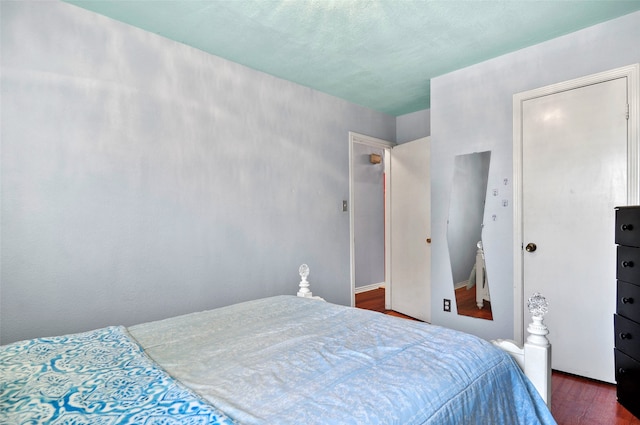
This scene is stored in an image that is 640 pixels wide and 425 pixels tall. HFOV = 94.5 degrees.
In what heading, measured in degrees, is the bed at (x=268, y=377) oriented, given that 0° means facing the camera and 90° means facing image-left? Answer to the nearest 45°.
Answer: approximately 225°

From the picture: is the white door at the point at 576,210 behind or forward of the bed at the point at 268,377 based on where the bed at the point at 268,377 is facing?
forward

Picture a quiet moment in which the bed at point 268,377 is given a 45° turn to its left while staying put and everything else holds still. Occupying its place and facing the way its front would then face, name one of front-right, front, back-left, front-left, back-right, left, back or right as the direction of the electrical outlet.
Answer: front-right

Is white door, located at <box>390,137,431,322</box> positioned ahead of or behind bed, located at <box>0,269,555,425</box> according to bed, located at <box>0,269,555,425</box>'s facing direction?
ahead

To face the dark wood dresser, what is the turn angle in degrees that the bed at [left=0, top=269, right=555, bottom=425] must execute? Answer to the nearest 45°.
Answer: approximately 45° to its right
